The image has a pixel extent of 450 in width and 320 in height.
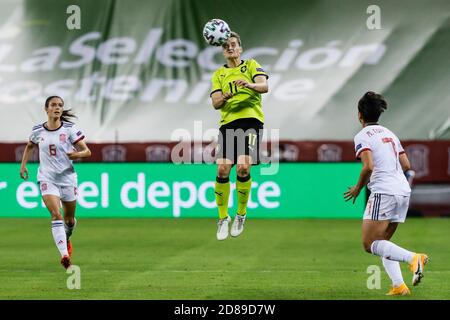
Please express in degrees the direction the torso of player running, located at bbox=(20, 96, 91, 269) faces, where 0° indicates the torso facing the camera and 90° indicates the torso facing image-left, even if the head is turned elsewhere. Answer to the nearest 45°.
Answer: approximately 0°

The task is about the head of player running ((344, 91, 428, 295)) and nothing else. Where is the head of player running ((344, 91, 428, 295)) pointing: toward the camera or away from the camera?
away from the camera

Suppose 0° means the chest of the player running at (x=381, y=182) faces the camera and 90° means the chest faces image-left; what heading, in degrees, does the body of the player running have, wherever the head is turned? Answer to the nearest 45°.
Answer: approximately 135°

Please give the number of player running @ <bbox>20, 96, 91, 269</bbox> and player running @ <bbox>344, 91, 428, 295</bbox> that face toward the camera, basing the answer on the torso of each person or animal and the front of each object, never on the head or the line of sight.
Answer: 1

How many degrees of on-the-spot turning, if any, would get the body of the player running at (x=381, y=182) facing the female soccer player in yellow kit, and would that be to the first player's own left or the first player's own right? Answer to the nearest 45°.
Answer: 0° — they already face them
